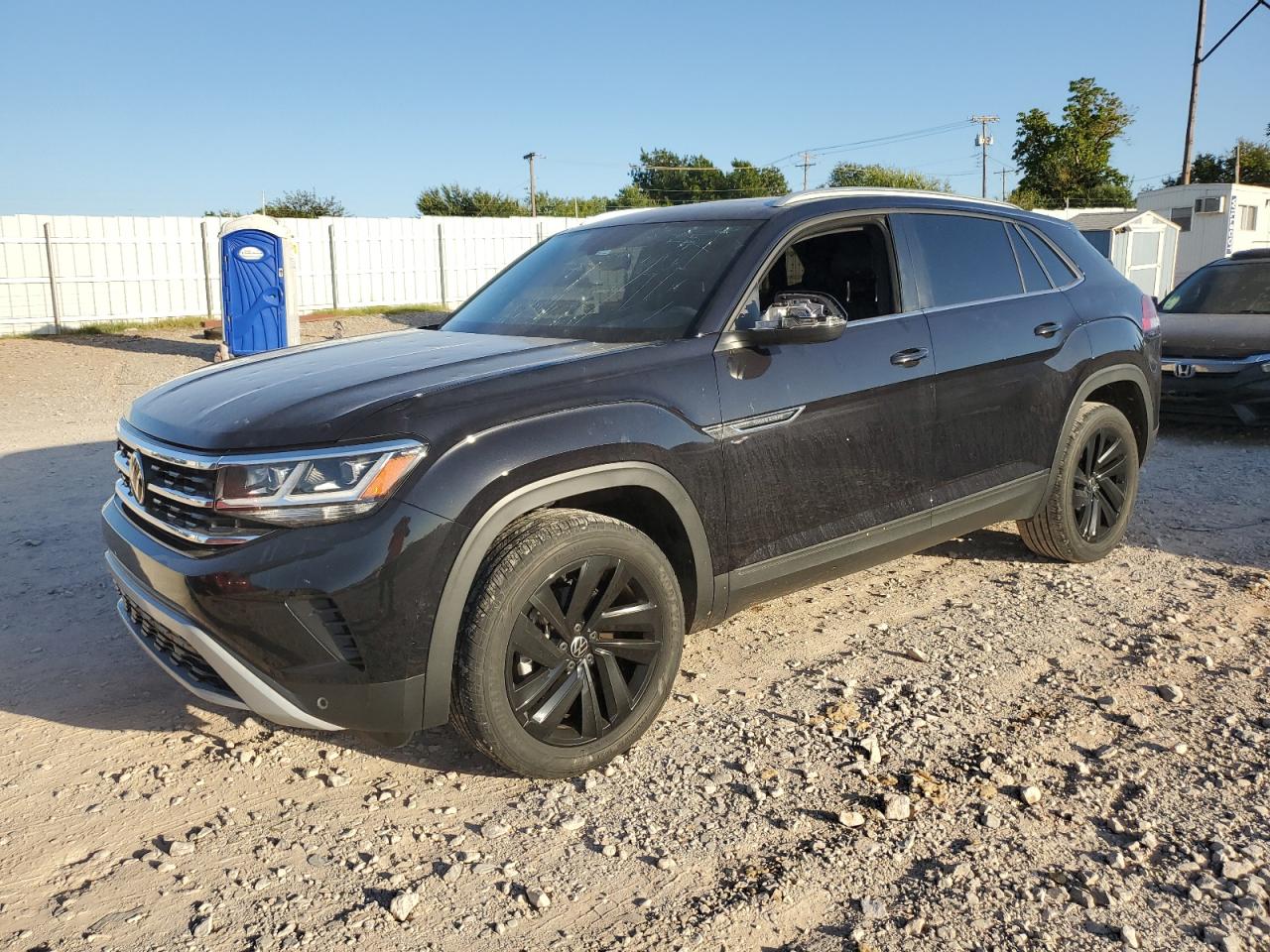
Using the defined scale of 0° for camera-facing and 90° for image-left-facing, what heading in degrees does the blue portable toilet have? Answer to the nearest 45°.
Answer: approximately 0°

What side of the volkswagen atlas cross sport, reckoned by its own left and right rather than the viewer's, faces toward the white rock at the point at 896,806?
left

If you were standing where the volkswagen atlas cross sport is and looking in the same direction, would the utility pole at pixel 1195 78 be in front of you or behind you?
behind

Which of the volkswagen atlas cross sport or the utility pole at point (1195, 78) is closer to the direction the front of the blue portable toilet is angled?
the volkswagen atlas cross sport

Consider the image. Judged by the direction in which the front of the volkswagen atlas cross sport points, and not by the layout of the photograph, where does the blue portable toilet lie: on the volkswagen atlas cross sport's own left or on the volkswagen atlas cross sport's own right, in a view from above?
on the volkswagen atlas cross sport's own right

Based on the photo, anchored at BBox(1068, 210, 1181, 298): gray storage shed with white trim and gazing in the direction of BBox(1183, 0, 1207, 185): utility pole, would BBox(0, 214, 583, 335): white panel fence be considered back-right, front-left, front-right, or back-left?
back-left

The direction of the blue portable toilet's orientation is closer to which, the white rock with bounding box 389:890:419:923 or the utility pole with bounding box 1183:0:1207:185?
the white rock

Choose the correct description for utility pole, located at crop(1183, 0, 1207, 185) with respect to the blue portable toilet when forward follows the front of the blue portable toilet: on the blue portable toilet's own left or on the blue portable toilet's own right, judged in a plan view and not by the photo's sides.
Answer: on the blue portable toilet's own left

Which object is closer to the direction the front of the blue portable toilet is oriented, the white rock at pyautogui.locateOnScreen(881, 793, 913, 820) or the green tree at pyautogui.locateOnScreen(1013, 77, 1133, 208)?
the white rock

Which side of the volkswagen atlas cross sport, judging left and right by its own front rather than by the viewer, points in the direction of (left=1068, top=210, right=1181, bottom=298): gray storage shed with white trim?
back

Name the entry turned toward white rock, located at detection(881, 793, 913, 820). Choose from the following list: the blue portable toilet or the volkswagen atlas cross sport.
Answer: the blue portable toilet

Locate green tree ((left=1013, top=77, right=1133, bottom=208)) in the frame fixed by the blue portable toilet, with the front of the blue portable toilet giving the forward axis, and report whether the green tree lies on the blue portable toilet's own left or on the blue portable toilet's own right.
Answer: on the blue portable toilet's own left

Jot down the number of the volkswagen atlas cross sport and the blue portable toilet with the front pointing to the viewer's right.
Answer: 0

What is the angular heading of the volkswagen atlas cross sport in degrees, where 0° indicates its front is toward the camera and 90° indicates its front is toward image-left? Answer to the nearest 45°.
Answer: approximately 45°
